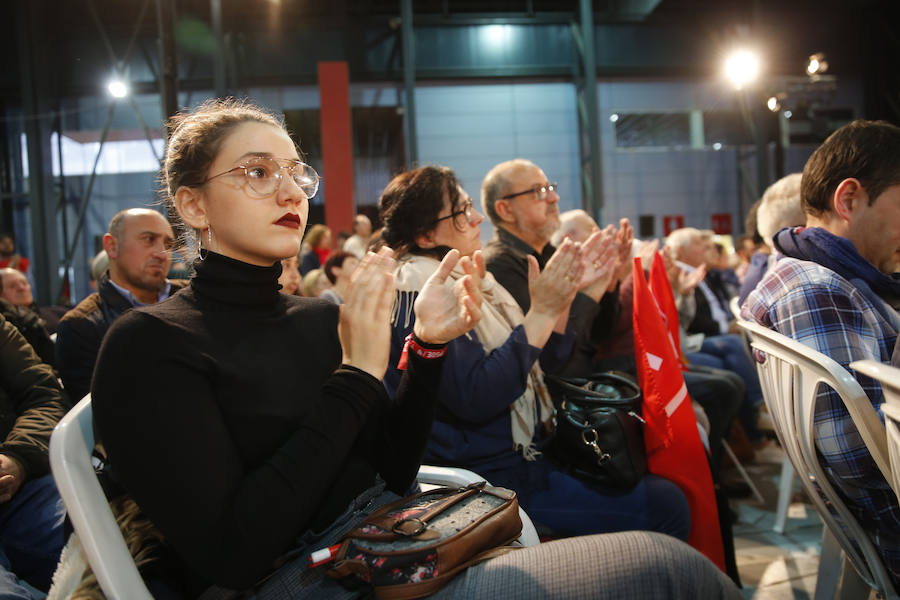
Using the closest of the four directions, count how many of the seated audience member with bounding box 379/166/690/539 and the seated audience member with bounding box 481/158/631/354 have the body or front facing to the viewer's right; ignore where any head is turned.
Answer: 2

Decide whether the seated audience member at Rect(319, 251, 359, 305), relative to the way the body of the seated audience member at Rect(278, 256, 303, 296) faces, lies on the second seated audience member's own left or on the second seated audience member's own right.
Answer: on the second seated audience member's own left

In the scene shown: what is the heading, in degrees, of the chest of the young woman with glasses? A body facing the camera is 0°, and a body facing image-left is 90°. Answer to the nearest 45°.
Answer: approximately 315°

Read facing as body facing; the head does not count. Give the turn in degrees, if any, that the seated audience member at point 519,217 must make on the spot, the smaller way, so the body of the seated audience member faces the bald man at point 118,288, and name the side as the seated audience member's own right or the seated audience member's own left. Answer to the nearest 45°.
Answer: approximately 180°

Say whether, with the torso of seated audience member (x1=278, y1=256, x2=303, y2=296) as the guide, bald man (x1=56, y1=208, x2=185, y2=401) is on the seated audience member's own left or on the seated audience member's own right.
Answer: on the seated audience member's own right

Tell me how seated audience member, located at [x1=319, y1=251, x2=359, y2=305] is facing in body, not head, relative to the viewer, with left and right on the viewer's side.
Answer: facing to the right of the viewer

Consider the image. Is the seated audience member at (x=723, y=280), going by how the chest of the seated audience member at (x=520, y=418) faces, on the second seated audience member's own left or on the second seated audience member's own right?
on the second seated audience member's own left

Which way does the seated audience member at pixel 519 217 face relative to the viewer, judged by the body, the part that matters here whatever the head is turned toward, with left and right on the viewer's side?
facing to the right of the viewer

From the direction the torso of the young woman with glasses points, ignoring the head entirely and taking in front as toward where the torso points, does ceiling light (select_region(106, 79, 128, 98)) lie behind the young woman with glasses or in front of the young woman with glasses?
behind
